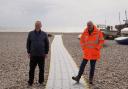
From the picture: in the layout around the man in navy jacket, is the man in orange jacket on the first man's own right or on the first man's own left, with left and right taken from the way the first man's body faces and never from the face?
on the first man's own left

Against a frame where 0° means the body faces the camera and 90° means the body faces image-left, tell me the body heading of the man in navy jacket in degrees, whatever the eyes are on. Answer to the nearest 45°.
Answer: approximately 0°
